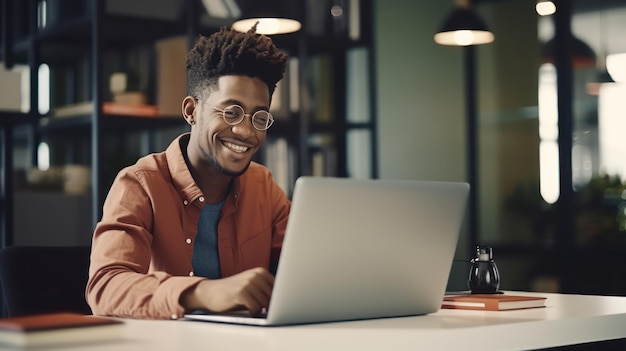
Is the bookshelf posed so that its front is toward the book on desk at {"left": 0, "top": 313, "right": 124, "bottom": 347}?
yes

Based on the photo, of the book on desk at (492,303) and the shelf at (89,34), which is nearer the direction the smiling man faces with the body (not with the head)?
the book on desk

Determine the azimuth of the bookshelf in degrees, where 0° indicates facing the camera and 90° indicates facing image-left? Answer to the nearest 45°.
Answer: approximately 0°

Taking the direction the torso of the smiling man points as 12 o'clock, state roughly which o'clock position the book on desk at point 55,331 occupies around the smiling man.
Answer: The book on desk is roughly at 2 o'clock from the smiling man.

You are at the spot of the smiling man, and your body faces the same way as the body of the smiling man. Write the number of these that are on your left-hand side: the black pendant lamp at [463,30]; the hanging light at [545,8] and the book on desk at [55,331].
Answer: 2

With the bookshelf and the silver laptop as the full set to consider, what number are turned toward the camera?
1

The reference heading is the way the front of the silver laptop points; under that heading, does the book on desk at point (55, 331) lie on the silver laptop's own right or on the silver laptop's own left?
on the silver laptop's own left

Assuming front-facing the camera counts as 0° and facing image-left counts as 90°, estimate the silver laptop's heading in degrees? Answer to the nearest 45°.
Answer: approximately 135°

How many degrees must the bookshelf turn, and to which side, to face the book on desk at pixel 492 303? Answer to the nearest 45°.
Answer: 0° — it already faces it
